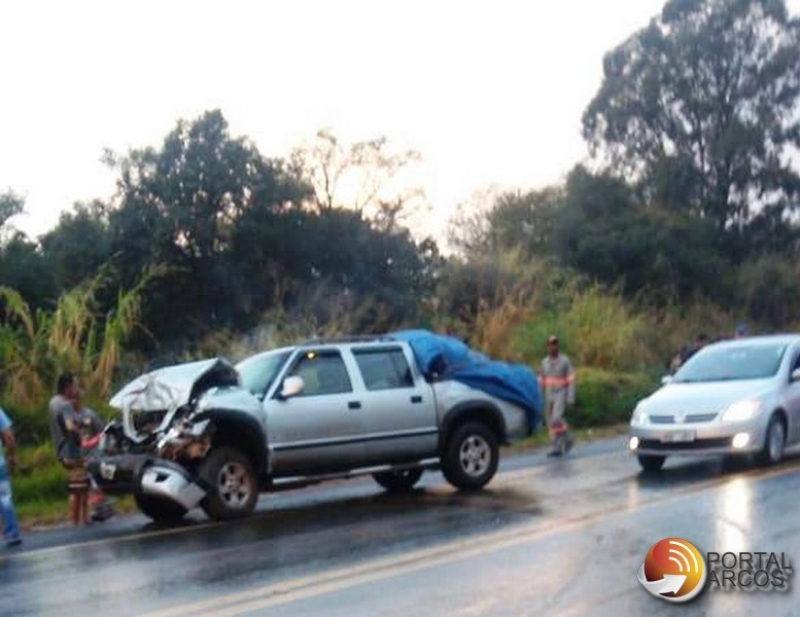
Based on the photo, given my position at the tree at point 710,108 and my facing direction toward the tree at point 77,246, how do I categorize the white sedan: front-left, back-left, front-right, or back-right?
front-left

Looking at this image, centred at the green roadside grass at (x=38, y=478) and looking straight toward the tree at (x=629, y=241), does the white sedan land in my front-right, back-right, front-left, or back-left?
front-right

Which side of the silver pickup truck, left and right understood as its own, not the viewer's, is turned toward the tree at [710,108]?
back

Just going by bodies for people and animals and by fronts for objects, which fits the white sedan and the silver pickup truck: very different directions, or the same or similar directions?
same or similar directions

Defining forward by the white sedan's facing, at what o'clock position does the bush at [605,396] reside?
The bush is roughly at 4 o'clock from the white sedan.

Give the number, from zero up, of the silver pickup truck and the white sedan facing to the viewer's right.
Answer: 0

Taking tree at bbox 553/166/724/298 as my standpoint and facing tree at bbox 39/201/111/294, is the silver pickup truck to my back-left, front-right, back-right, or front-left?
front-left

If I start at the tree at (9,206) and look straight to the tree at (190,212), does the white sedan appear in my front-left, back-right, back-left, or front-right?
front-right

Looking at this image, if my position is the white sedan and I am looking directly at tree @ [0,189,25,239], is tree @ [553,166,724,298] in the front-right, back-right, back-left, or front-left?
front-right

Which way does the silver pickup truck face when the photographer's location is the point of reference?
facing the viewer and to the left of the viewer

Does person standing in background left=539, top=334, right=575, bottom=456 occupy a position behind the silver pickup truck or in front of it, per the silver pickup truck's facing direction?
behind

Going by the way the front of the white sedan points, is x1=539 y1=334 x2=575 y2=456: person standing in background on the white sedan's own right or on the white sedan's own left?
on the white sedan's own right

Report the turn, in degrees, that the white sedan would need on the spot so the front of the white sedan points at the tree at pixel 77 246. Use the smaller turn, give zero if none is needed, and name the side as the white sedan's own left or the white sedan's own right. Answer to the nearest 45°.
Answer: approximately 90° to the white sedan's own right
